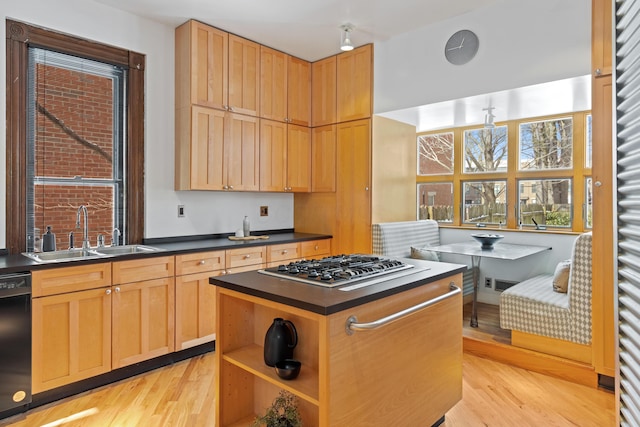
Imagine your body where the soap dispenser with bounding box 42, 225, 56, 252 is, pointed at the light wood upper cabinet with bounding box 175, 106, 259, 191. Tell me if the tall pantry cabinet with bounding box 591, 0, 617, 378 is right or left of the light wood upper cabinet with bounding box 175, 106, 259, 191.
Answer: right

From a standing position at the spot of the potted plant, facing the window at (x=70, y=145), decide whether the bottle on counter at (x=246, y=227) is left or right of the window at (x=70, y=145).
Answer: right

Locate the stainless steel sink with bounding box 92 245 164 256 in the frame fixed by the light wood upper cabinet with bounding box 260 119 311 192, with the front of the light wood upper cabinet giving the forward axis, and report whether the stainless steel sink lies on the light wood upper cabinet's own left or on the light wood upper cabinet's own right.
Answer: on the light wood upper cabinet's own right

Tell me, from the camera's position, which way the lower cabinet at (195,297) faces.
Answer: facing the viewer and to the right of the viewer

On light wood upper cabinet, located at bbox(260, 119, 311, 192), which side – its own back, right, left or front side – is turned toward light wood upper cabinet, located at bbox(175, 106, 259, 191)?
right

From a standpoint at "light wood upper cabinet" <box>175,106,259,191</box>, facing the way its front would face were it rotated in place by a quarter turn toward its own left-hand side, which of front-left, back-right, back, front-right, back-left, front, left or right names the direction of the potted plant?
back-right

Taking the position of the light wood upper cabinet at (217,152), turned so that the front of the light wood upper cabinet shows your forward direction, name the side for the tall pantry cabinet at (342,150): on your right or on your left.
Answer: on your left

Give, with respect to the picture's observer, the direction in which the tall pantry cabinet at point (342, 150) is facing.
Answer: facing the viewer and to the left of the viewer

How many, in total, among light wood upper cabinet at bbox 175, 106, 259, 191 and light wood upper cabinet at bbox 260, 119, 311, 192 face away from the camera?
0

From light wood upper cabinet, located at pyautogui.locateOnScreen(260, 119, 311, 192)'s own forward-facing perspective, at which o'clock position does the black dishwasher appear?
The black dishwasher is roughly at 3 o'clock from the light wood upper cabinet.

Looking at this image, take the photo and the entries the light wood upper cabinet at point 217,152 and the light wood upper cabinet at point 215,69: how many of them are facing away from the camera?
0
